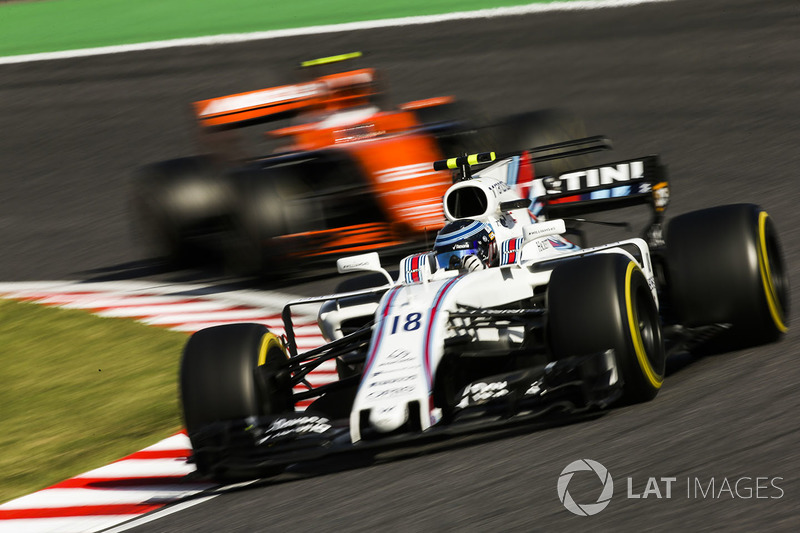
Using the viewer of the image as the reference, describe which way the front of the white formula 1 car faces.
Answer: facing the viewer and to the left of the viewer

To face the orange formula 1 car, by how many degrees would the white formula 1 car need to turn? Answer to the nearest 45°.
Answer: approximately 135° to its right
